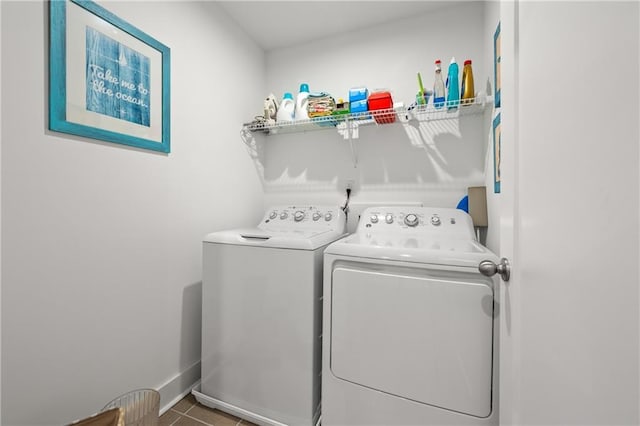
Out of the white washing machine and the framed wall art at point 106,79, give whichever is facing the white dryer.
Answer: the framed wall art

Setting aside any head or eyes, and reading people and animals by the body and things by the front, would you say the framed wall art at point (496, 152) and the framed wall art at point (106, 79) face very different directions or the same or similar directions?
very different directions

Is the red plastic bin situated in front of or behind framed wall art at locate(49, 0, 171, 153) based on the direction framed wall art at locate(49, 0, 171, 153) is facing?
in front

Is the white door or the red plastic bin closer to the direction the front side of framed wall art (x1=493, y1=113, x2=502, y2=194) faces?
the red plastic bin

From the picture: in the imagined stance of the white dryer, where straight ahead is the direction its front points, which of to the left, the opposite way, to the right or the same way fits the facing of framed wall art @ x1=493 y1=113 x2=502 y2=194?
to the right

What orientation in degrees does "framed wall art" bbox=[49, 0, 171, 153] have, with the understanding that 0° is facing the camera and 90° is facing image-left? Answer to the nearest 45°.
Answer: approximately 315°

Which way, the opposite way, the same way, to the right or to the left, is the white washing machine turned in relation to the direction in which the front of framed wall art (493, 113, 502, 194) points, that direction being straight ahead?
to the left

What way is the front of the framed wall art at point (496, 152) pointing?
to the viewer's left

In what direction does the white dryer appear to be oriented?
toward the camera
